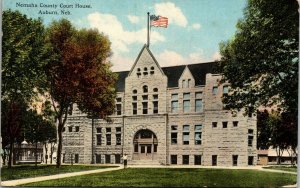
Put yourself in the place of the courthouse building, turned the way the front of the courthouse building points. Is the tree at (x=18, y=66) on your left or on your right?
on your right

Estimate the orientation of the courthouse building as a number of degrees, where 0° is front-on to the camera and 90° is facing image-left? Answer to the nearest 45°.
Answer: approximately 0°

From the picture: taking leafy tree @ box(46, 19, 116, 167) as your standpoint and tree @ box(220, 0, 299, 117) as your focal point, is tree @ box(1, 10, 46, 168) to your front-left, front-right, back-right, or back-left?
back-right

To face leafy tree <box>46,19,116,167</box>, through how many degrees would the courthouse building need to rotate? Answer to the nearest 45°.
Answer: approximately 90° to its right
